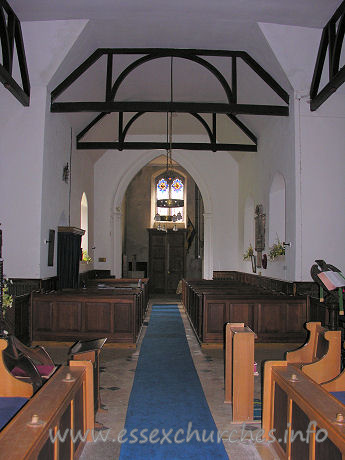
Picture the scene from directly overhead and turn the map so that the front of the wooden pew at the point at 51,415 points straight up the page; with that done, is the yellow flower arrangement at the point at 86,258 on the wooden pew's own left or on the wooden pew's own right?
on the wooden pew's own left

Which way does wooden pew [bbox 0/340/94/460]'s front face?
to the viewer's right
